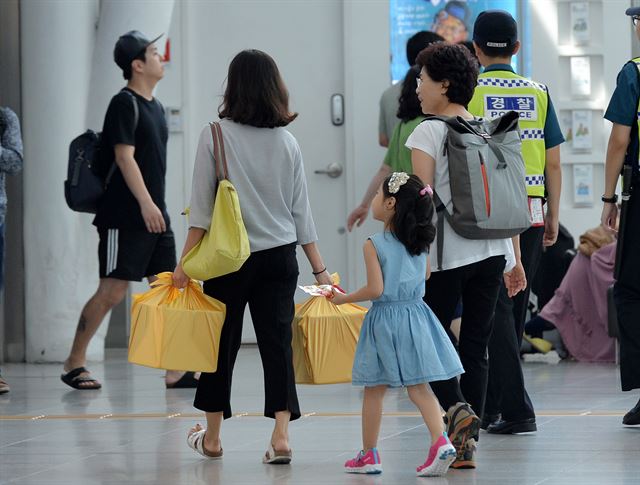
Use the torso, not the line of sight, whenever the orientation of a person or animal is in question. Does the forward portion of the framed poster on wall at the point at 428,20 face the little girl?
yes

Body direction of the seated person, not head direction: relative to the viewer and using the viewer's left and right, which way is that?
facing to the left of the viewer

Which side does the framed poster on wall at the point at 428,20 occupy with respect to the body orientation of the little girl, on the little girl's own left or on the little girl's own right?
on the little girl's own right

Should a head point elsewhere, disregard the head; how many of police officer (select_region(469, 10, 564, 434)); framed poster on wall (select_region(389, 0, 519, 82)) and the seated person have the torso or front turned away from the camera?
1

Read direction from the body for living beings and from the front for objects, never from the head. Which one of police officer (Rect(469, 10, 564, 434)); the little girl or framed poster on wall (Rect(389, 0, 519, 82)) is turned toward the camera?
the framed poster on wall

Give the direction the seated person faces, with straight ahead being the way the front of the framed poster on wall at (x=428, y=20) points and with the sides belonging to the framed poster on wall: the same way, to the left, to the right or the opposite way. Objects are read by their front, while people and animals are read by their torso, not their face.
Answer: to the right

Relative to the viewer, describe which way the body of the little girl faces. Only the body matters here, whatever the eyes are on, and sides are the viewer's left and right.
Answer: facing away from the viewer and to the left of the viewer

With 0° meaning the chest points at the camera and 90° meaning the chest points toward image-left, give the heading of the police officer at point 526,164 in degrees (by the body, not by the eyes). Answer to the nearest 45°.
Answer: approximately 180°

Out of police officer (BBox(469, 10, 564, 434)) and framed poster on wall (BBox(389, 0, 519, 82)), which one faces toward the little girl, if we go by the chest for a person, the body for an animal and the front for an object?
the framed poster on wall

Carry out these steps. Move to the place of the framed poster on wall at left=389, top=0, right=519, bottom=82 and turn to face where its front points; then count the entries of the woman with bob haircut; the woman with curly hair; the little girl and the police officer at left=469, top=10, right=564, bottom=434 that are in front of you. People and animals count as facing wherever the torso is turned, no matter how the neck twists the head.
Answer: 4

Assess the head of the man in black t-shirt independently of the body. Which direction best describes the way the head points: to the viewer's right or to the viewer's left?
to the viewer's right
